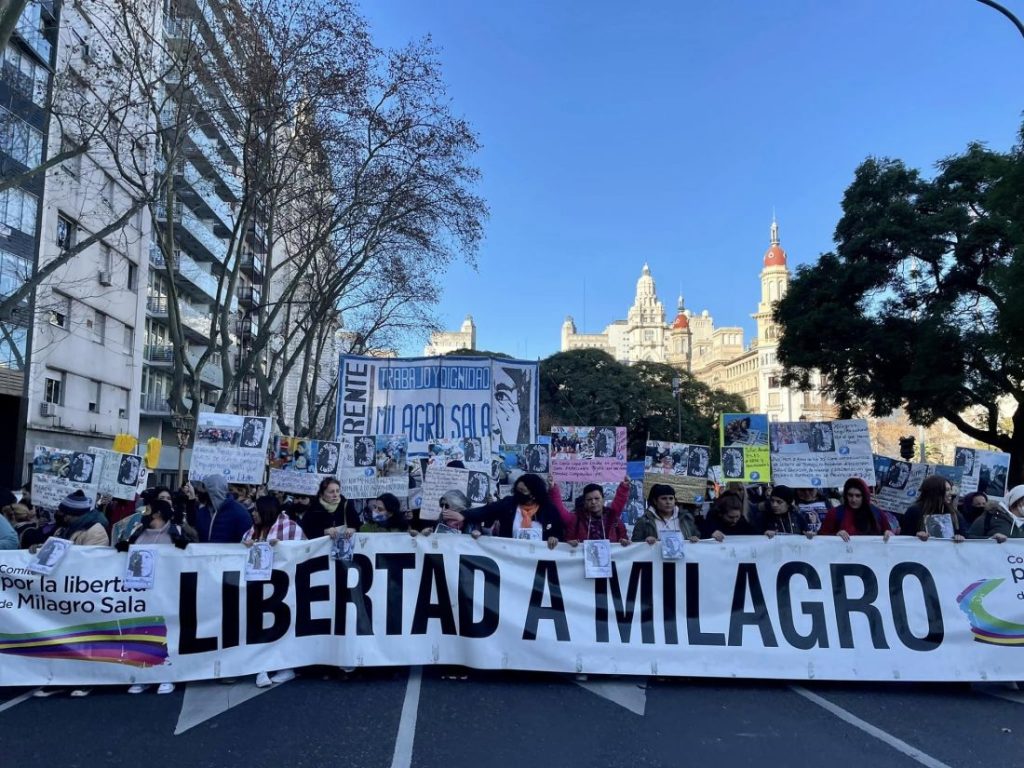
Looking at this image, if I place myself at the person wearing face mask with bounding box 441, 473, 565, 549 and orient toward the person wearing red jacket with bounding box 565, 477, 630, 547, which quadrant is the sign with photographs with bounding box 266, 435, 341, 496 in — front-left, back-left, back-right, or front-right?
back-left

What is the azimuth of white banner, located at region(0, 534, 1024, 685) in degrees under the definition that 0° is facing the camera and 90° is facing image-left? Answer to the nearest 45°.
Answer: approximately 0°

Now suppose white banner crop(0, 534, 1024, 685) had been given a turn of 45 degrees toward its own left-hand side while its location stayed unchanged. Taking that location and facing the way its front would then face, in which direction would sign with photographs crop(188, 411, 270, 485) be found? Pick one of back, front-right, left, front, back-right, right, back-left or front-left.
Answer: back

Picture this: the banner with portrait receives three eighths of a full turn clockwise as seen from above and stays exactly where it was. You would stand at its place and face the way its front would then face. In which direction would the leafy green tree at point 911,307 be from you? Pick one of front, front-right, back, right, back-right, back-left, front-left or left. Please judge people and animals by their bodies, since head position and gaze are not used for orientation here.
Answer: right

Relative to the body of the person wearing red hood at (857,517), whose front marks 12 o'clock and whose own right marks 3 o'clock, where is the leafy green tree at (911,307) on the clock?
The leafy green tree is roughly at 6 o'clock from the person wearing red hood.

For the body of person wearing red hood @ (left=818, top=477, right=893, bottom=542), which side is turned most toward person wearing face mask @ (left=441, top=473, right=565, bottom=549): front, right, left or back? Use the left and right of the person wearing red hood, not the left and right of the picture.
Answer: right

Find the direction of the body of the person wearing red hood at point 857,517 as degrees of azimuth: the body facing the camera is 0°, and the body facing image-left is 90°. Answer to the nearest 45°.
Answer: approximately 0°
